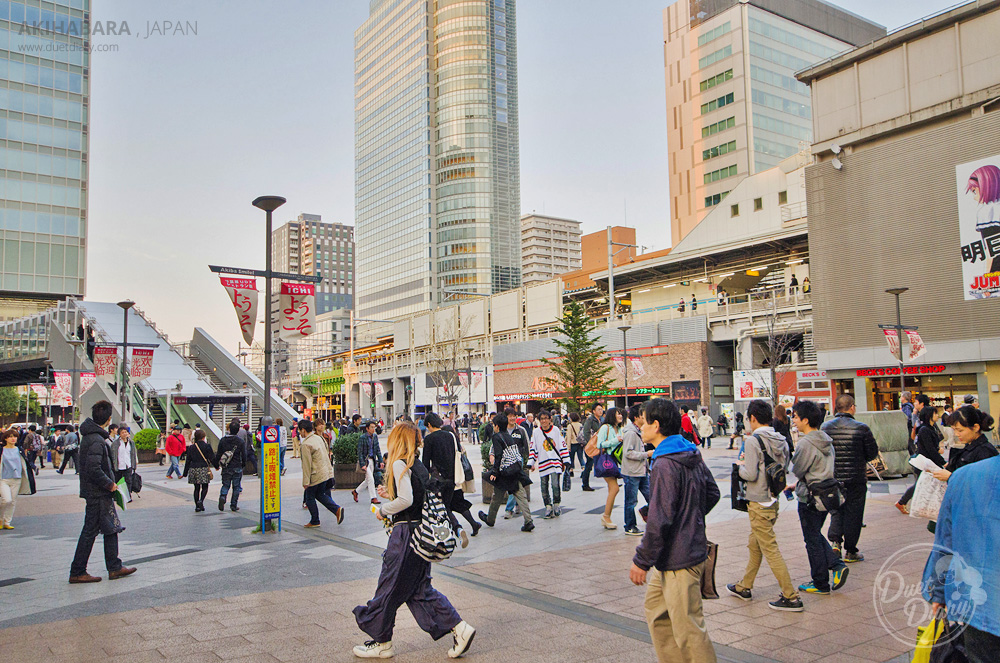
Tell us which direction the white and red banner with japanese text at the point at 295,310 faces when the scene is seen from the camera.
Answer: facing the viewer

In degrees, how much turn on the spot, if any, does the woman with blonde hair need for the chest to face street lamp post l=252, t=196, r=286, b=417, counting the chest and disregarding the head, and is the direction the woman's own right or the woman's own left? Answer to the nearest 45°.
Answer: approximately 90° to the woman's own right

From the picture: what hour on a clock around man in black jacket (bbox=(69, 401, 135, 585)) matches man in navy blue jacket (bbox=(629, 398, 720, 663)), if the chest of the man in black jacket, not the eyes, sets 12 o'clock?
The man in navy blue jacket is roughly at 2 o'clock from the man in black jacket.

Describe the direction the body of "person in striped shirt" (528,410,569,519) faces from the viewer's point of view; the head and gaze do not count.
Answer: toward the camera

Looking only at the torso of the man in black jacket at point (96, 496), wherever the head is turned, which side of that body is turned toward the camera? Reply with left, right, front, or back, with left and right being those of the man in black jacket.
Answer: right

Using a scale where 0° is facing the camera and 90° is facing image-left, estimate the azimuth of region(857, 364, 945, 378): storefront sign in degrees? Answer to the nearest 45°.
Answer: approximately 45°

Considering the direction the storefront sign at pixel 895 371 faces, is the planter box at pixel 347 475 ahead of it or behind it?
ahead

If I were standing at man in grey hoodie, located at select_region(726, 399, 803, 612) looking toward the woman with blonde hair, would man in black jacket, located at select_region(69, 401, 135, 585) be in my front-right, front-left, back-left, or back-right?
front-right
